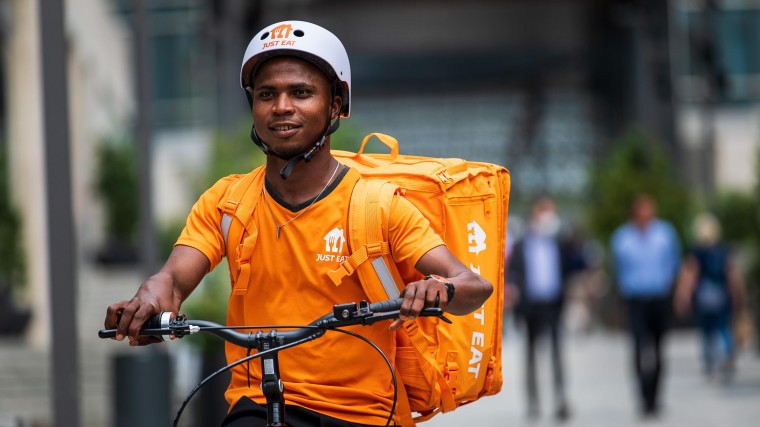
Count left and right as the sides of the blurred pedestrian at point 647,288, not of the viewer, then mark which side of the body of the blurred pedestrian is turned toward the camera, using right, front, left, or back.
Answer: front

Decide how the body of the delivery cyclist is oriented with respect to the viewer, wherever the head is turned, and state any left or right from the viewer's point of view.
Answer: facing the viewer and to the left of the viewer

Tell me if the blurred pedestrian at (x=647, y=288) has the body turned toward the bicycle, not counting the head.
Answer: yes

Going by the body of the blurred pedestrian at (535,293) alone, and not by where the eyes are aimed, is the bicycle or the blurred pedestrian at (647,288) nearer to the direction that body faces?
the bicycle

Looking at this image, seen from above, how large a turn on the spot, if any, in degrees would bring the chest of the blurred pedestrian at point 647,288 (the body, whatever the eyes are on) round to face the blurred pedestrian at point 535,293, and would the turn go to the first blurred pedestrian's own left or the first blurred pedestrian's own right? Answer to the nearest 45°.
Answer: approximately 90° to the first blurred pedestrian's own right

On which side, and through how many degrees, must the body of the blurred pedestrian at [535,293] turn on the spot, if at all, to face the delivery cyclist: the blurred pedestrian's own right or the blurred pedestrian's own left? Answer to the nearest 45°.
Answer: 0° — they already face them

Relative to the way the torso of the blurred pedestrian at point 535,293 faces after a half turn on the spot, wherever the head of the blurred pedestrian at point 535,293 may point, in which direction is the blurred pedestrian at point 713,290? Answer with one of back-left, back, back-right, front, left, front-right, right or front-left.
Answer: front-right

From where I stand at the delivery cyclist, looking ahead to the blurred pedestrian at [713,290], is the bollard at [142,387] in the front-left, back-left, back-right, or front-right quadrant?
front-left

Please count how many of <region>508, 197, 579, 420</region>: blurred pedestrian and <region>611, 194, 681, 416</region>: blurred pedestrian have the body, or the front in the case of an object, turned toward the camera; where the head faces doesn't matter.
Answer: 2

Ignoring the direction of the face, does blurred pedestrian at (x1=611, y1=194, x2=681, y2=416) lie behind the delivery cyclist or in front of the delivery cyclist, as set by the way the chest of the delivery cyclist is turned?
behind

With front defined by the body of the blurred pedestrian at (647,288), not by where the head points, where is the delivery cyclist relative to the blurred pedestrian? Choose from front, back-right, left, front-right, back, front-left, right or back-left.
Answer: front
